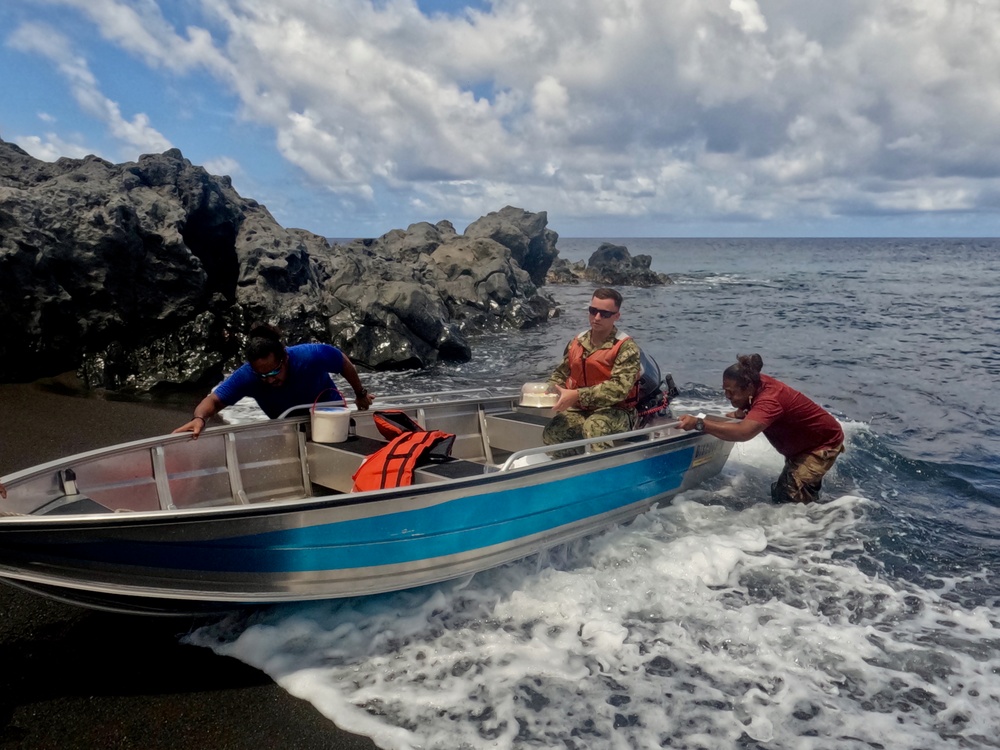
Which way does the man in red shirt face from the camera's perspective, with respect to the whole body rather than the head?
to the viewer's left

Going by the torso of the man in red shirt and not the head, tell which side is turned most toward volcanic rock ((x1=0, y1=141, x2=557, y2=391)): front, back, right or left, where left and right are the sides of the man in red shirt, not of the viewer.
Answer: front

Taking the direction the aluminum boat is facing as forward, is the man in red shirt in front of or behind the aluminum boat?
behind

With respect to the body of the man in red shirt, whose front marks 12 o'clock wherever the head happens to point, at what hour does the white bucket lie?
The white bucket is roughly at 11 o'clock from the man in red shirt.

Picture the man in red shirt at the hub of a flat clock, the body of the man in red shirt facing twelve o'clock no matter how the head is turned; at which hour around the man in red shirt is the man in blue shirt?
The man in blue shirt is roughly at 11 o'clock from the man in red shirt.

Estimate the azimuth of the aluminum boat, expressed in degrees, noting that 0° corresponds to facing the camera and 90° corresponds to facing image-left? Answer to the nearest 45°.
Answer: approximately 45°

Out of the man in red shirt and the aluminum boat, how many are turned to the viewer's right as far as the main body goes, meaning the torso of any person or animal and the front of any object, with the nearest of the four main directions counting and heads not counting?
0

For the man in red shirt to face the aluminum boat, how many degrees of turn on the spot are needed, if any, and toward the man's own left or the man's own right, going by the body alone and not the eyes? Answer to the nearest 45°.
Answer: approximately 45° to the man's own left
